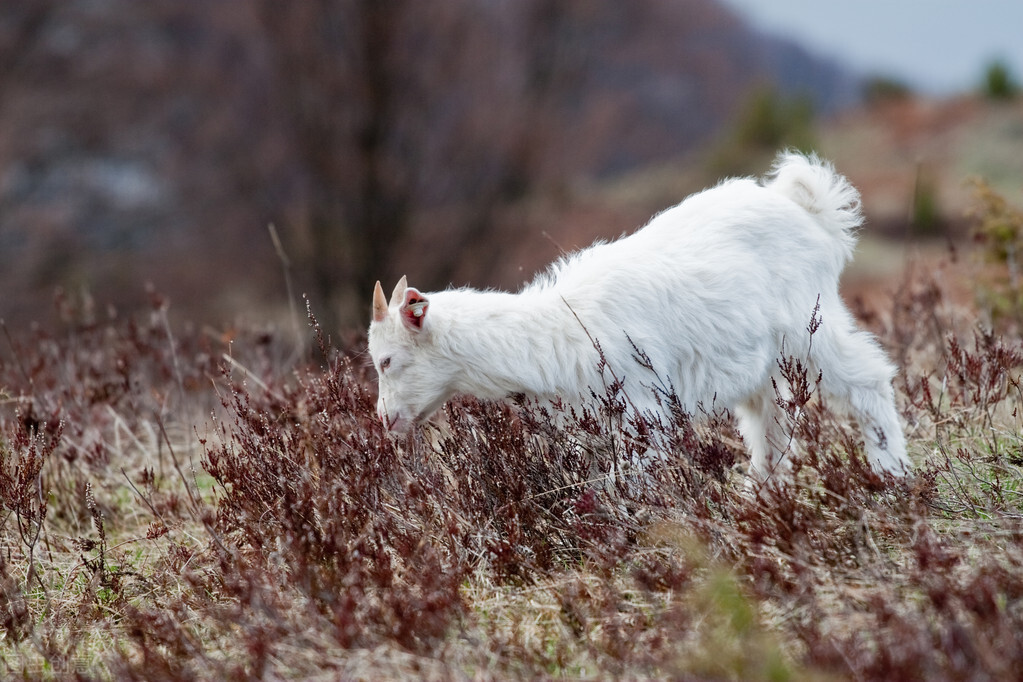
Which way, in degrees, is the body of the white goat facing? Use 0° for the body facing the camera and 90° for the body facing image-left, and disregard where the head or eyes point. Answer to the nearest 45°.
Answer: approximately 90°

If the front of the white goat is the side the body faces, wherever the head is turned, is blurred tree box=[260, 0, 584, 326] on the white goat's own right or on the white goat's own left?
on the white goat's own right

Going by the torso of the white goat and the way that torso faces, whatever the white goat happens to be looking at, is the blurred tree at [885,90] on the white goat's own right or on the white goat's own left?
on the white goat's own right

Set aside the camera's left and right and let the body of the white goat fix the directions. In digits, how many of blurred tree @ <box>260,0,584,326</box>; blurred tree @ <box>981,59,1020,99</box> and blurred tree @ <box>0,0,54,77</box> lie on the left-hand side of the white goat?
0

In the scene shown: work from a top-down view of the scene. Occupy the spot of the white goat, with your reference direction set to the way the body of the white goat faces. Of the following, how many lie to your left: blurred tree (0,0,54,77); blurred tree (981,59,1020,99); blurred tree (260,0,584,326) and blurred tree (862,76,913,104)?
0

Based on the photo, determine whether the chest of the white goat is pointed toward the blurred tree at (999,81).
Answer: no

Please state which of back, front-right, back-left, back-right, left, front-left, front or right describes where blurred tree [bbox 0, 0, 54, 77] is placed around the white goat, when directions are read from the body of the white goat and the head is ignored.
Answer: front-right
